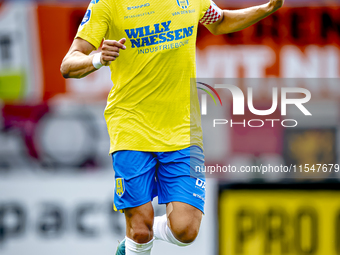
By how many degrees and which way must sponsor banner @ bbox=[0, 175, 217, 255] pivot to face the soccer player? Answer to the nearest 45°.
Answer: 0° — it already faces them

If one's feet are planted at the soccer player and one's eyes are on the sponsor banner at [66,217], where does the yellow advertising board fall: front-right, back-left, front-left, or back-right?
front-right

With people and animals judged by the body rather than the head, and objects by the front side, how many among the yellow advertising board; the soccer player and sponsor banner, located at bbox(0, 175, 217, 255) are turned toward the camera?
3

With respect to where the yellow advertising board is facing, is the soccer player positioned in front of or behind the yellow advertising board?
in front

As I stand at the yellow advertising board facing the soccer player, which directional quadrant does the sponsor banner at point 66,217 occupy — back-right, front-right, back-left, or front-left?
front-right

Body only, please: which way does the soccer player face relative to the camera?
toward the camera

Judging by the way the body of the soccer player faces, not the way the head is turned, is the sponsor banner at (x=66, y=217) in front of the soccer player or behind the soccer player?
behind

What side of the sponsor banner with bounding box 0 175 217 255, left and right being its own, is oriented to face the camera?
front

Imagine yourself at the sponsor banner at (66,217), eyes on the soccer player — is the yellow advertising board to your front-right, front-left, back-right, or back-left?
front-left

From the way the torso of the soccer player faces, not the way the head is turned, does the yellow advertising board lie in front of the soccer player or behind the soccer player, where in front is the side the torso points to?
behind

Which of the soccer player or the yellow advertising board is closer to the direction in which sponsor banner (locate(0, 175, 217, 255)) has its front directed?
the soccer player

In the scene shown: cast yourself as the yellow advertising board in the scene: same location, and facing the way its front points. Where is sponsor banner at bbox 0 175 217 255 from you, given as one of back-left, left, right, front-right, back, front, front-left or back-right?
right
